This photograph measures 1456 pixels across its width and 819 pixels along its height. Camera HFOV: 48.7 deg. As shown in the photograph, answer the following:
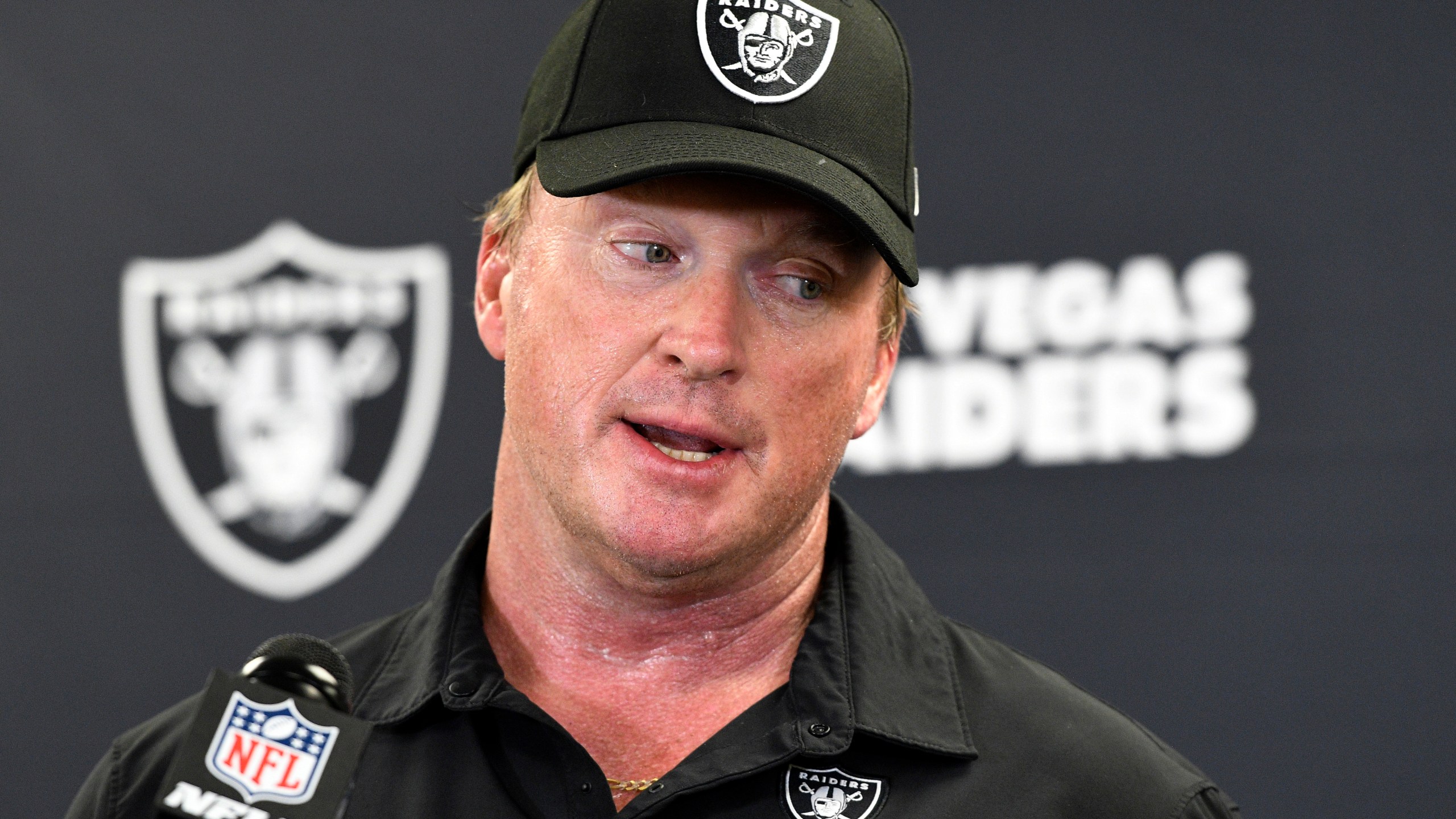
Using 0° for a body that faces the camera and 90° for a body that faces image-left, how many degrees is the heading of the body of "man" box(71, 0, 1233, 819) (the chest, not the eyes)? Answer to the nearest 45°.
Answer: approximately 0°
